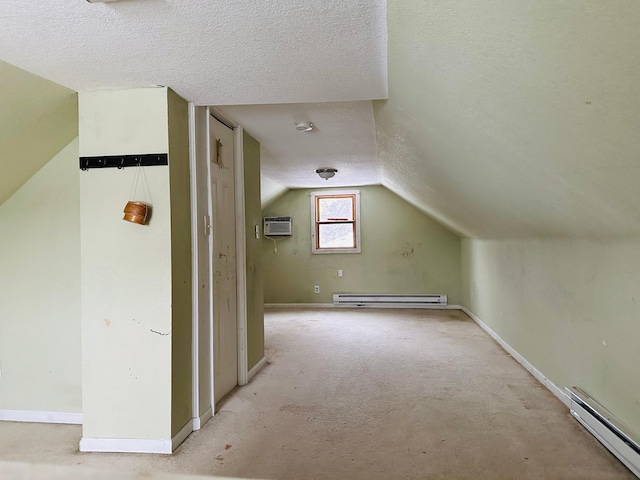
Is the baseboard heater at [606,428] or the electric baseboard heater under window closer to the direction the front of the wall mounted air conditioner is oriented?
the baseboard heater

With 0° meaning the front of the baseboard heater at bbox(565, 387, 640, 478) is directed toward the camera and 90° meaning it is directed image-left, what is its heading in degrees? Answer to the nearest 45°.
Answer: approximately 45°

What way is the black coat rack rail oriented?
toward the camera

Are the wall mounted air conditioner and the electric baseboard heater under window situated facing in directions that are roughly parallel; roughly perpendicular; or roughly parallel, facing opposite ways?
roughly parallel

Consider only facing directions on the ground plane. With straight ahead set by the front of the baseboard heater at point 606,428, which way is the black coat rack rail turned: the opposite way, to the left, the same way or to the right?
to the left

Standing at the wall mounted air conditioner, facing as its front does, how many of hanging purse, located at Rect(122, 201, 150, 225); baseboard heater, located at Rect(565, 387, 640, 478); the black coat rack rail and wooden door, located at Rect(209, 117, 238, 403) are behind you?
0

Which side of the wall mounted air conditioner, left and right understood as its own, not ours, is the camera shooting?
front

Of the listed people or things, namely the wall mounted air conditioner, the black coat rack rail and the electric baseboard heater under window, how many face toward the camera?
3

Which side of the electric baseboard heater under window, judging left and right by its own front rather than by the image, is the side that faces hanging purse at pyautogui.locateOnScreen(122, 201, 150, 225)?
front

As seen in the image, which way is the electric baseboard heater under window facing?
toward the camera

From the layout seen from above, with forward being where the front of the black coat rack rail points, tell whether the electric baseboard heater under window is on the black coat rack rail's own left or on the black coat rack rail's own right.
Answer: on the black coat rack rail's own left

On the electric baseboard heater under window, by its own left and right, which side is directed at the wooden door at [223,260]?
front

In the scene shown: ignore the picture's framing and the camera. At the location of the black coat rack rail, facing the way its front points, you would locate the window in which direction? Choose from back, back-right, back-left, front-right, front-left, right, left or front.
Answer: back-left

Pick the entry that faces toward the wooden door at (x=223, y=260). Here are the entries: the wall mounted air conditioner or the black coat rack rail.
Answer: the wall mounted air conditioner

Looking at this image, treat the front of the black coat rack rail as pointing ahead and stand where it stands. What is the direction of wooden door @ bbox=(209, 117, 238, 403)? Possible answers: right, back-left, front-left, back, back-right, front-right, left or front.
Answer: back-left

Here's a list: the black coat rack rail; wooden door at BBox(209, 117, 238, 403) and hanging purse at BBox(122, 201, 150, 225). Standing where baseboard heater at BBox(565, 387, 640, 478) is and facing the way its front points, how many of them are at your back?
0

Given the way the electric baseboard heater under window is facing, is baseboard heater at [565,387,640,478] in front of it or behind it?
in front

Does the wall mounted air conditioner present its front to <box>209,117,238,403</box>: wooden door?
yes

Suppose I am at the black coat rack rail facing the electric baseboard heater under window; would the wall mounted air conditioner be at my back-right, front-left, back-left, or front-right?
front-left
